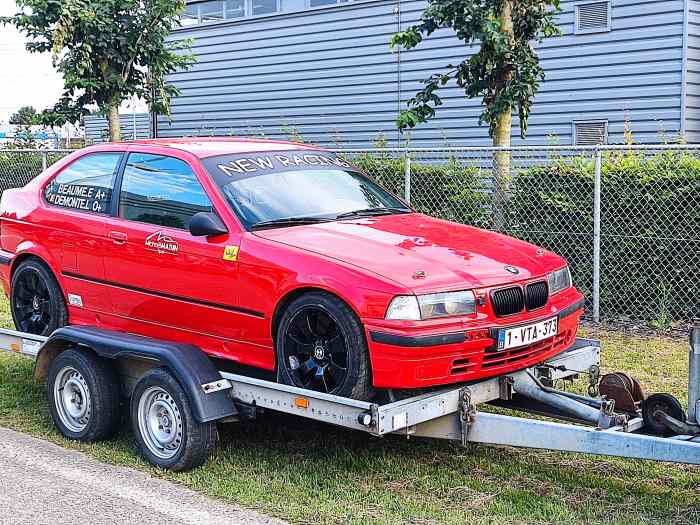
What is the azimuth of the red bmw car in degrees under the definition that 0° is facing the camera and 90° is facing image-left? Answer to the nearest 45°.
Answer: approximately 315°

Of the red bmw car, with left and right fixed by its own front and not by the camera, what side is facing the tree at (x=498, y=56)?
left

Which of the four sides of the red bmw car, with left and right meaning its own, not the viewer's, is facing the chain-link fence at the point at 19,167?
back

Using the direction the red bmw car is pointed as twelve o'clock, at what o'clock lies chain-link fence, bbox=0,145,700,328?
The chain-link fence is roughly at 9 o'clock from the red bmw car.

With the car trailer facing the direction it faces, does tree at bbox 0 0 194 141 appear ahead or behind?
behind

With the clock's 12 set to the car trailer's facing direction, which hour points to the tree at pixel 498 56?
The tree is roughly at 8 o'clock from the car trailer.

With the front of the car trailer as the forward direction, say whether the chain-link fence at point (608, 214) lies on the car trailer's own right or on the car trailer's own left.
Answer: on the car trailer's own left

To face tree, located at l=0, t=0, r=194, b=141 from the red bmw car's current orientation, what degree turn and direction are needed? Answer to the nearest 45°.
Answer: approximately 135° to its left

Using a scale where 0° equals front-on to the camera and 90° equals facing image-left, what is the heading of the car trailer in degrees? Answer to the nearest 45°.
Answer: approximately 315°
